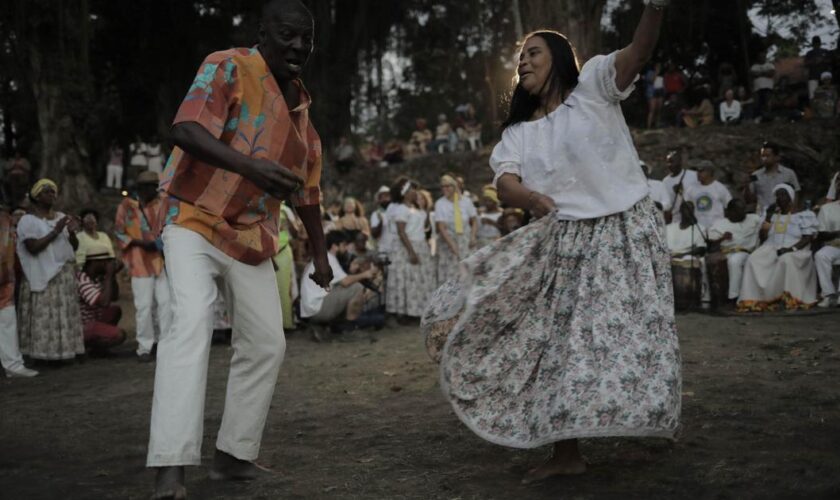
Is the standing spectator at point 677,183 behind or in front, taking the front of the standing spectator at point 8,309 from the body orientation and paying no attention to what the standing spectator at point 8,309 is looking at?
in front

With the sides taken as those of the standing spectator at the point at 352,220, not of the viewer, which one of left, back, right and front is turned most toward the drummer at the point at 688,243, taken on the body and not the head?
left

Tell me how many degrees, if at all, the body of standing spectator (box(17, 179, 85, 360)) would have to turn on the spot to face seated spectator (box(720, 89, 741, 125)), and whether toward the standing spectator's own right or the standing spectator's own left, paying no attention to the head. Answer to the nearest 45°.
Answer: approximately 45° to the standing spectator's own left

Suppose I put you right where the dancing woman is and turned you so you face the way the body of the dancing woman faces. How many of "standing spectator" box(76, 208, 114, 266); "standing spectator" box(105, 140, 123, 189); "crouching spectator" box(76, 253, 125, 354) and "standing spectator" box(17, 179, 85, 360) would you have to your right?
4

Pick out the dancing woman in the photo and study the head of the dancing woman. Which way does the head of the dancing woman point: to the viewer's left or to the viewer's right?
to the viewer's left

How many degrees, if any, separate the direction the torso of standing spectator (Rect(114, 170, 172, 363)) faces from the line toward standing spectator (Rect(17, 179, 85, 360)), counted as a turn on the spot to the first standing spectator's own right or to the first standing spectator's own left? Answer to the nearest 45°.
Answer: approximately 135° to the first standing spectator's own right

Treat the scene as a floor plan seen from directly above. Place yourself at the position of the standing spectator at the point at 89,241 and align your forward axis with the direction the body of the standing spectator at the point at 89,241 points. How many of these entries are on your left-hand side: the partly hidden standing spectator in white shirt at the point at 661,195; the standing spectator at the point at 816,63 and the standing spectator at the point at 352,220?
3

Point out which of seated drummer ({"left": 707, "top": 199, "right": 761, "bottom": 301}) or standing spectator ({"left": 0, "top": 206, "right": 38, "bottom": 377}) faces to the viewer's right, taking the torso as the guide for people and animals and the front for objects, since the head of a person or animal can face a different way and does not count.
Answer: the standing spectator

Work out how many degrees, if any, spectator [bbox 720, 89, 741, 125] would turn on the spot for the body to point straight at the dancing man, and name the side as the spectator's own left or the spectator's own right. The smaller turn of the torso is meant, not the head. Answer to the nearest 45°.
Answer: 0° — they already face them

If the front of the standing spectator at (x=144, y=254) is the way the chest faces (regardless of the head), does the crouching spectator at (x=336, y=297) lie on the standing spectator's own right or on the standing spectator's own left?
on the standing spectator's own left

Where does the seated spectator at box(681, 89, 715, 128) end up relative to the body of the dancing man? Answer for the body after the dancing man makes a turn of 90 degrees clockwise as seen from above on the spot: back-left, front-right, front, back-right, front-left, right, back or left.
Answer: back

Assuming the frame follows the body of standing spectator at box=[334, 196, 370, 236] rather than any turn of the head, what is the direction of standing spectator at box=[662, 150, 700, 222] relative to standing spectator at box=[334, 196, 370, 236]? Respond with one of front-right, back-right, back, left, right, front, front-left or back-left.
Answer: left

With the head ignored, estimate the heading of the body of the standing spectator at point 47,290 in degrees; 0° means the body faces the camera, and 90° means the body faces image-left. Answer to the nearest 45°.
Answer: approximately 315°

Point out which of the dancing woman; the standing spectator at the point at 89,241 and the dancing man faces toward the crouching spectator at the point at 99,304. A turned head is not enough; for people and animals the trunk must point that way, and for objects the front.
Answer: the standing spectator at the point at 89,241

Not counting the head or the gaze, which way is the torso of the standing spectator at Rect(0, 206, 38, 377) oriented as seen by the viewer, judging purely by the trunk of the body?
to the viewer's right

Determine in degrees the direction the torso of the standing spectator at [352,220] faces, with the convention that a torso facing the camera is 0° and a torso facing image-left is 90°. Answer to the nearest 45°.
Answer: approximately 0°

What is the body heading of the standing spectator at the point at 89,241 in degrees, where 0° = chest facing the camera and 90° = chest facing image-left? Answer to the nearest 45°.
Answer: approximately 0°

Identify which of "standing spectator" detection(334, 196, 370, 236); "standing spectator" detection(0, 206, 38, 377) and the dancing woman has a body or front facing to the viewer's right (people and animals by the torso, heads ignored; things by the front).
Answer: "standing spectator" detection(0, 206, 38, 377)
